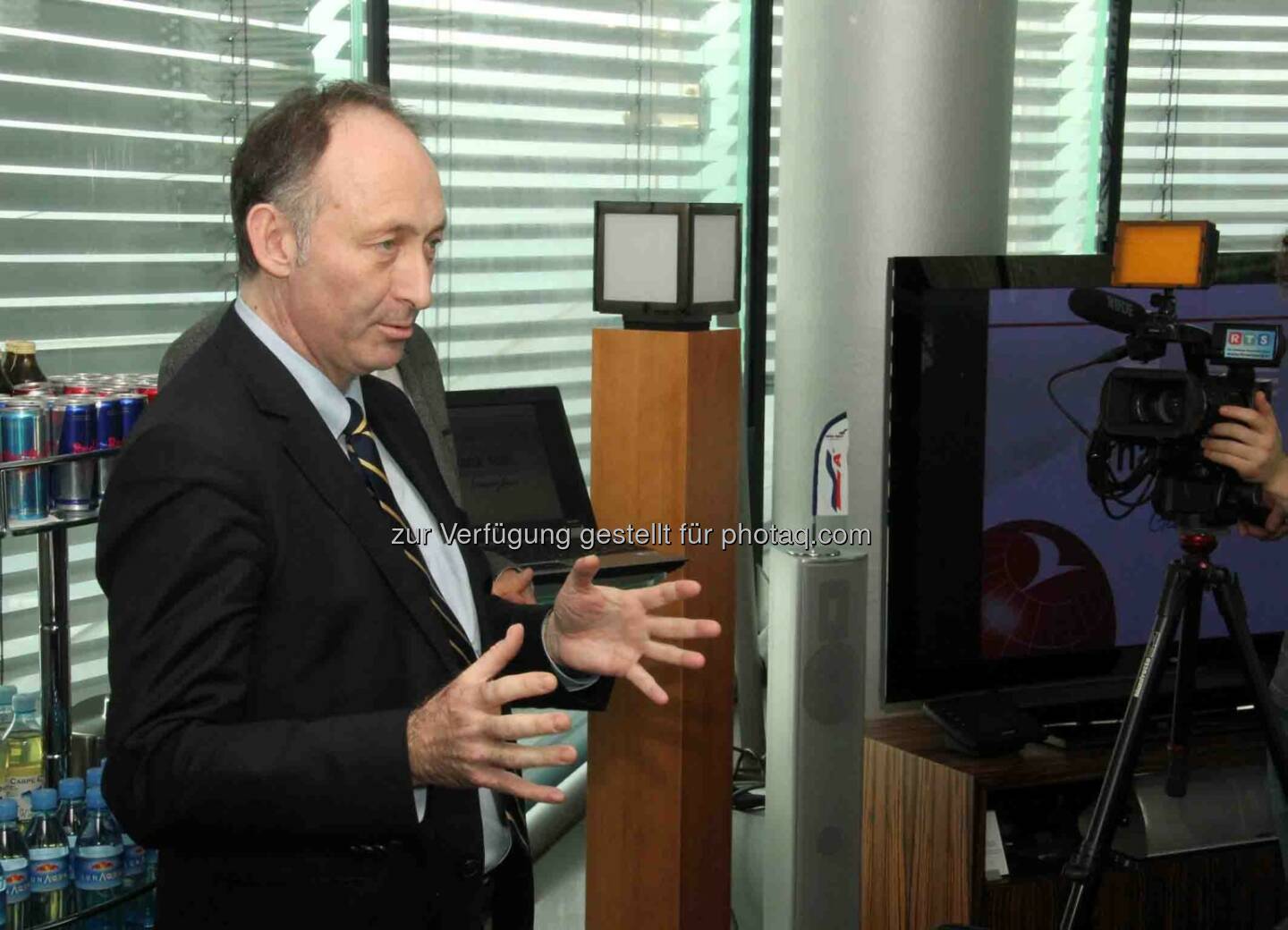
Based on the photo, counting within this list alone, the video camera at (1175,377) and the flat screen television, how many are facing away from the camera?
0

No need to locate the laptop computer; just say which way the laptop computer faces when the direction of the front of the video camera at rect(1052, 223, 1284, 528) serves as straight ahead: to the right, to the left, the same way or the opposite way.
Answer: to the left

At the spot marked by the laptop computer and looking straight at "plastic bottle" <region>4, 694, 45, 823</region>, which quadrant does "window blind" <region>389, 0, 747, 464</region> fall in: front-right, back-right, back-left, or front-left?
back-right

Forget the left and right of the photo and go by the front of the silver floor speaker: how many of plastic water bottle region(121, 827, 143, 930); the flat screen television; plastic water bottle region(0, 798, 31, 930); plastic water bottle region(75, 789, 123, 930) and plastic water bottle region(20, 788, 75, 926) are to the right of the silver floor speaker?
4

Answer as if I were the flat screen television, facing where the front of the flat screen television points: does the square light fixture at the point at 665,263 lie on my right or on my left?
on my right

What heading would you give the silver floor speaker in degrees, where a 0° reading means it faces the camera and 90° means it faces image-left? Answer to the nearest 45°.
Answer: approximately 315°

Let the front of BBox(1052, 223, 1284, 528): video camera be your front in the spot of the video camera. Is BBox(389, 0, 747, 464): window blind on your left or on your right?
on your right

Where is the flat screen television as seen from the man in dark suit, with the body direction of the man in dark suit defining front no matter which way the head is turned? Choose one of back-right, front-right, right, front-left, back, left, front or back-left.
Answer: left

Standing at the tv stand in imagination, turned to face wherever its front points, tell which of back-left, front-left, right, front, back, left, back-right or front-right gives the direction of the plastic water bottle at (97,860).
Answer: right

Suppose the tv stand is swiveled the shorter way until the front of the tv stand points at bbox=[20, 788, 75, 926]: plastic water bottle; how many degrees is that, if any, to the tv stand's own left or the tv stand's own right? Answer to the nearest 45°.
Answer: approximately 90° to the tv stand's own right

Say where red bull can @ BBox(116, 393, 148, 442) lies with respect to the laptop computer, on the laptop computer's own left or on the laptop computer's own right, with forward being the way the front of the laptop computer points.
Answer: on the laptop computer's own right

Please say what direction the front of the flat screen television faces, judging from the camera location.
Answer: facing the viewer and to the right of the viewer

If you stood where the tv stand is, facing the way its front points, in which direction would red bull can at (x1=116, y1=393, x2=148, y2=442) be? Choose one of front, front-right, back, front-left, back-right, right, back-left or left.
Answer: right
